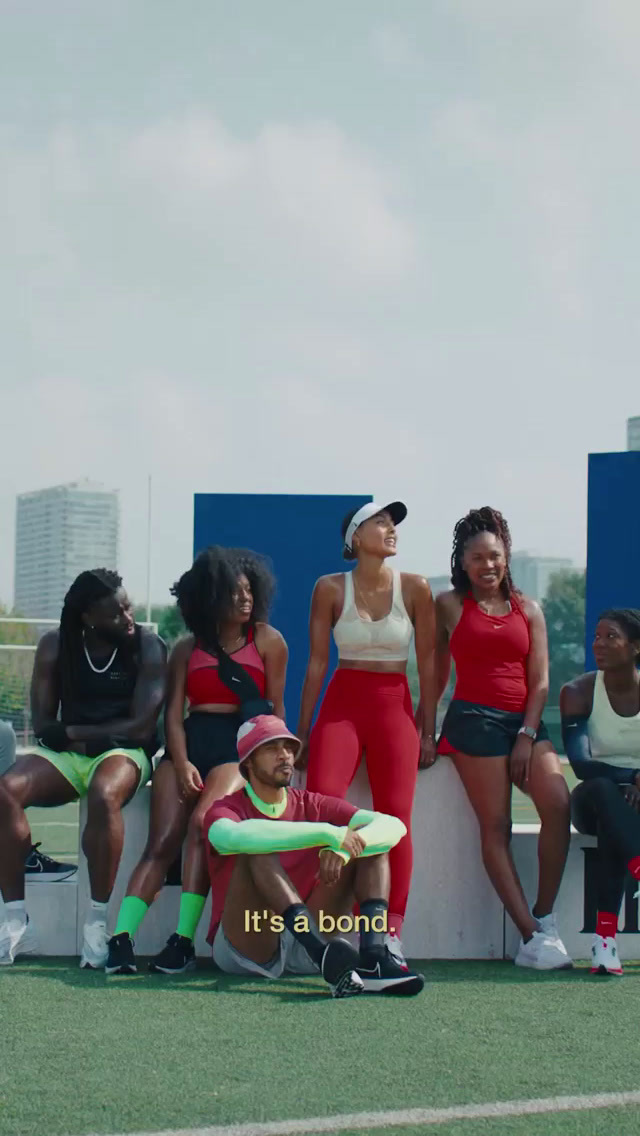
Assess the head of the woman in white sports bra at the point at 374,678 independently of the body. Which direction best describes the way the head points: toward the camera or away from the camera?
toward the camera

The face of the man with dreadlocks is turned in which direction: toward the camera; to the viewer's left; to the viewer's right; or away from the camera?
to the viewer's right

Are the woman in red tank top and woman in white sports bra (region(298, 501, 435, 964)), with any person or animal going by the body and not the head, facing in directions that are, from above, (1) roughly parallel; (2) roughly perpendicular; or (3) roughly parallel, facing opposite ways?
roughly parallel

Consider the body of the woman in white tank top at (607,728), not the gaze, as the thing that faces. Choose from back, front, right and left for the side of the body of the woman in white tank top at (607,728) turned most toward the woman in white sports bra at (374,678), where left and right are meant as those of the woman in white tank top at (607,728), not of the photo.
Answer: right

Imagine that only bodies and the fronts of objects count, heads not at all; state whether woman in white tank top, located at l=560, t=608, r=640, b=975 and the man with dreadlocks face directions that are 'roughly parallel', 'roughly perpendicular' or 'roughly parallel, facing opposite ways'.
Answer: roughly parallel

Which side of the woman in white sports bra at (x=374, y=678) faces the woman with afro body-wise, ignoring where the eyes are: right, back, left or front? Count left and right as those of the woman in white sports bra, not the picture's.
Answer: right

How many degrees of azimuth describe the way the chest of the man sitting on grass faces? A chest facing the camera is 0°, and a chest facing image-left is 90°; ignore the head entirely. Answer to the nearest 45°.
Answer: approximately 315°

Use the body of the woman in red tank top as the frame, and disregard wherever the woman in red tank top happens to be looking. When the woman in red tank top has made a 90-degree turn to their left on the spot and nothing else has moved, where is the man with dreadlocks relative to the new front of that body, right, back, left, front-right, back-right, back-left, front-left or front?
back

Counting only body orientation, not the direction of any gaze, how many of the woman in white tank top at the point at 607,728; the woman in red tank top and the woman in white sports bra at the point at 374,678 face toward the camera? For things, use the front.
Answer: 3

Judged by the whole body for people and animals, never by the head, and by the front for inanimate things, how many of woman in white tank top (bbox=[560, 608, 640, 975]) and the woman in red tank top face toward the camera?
2

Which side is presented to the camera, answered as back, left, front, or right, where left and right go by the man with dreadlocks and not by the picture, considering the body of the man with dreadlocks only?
front

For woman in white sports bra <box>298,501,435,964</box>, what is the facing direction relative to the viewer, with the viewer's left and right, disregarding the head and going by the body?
facing the viewer

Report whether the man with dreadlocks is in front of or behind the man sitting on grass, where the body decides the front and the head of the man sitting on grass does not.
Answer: behind
